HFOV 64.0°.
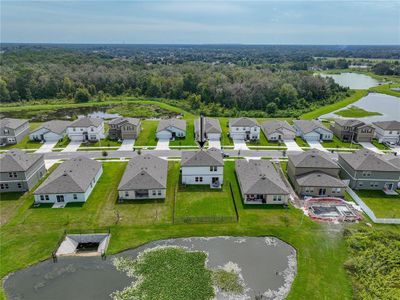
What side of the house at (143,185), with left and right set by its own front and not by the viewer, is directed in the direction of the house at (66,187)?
left

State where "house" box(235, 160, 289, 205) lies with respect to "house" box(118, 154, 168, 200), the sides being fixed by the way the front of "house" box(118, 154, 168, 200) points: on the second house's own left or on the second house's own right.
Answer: on the second house's own right

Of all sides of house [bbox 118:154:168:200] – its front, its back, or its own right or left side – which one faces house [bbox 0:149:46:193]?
left

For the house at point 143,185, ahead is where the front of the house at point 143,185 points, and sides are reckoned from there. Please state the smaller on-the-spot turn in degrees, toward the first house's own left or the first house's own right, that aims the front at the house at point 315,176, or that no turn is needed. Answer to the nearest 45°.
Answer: approximately 90° to the first house's own right

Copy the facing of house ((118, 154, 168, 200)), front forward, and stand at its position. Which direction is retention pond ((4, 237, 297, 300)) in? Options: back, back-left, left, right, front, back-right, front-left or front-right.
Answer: back

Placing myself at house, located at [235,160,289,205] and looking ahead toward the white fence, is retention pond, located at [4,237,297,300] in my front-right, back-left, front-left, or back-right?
back-right

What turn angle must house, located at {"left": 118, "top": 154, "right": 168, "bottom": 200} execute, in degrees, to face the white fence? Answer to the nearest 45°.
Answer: approximately 90° to its right

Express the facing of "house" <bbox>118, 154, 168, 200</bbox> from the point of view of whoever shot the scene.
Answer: facing away from the viewer

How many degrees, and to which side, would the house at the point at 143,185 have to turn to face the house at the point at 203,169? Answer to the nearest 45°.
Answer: approximately 90° to its right

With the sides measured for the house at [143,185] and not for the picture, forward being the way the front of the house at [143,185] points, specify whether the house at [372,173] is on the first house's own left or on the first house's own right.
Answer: on the first house's own right
